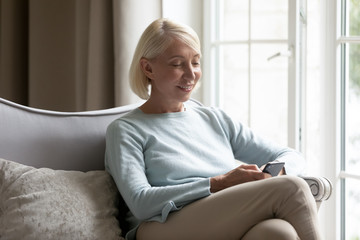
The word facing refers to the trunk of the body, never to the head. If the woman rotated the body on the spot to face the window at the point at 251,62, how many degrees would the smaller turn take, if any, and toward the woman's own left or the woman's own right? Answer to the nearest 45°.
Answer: approximately 135° to the woman's own left

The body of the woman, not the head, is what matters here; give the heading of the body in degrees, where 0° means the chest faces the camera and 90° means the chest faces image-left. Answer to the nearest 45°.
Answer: approximately 315°

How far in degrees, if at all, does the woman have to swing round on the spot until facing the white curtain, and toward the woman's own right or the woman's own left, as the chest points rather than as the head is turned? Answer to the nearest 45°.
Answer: approximately 135° to the woman's own left
